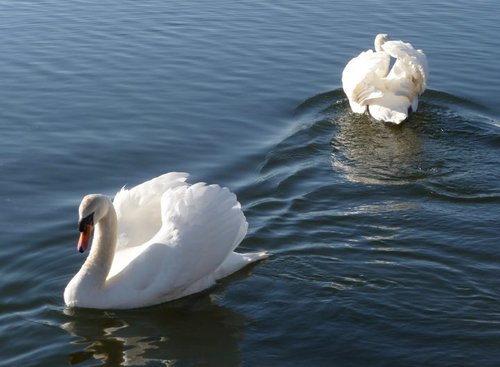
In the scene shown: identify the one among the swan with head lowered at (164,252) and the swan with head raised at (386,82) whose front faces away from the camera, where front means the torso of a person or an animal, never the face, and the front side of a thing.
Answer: the swan with head raised at (386,82)

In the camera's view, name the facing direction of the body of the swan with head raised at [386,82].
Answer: away from the camera

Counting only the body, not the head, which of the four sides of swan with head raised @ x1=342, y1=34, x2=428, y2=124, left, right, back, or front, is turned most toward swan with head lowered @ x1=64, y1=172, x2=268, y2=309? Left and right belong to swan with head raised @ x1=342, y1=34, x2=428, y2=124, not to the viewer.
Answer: back

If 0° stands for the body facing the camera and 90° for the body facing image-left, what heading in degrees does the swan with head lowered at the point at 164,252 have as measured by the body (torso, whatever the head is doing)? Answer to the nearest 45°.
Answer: approximately 45°

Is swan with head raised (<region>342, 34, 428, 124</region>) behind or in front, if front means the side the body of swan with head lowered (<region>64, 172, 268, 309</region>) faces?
behind

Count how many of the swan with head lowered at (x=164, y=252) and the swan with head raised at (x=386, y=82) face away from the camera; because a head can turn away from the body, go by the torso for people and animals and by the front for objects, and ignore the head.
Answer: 1
